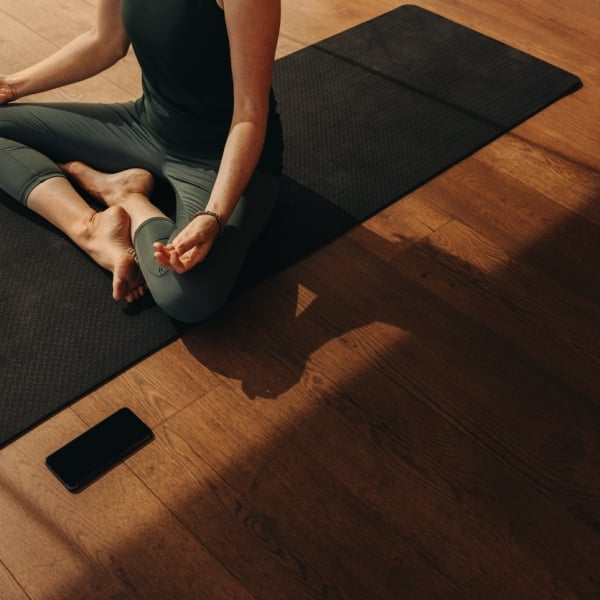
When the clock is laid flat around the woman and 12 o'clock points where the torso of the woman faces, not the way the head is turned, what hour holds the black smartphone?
The black smartphone is roughly at 11 o'clock from the woman.

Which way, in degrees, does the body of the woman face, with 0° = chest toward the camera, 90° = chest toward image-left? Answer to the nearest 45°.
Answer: approximately 45°
